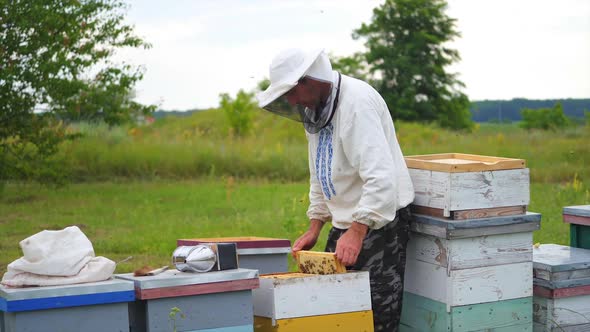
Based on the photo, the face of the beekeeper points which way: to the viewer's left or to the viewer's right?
to the viewer's left

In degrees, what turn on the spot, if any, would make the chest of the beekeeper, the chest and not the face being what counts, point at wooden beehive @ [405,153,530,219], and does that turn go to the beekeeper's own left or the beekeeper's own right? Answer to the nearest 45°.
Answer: approximately 135° to the beekeeper's own left

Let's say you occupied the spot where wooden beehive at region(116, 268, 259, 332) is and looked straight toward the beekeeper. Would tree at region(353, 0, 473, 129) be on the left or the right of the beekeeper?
left

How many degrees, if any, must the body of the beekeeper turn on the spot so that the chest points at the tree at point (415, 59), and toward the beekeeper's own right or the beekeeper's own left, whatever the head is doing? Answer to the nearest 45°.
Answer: approximately 135° to the beekeeper's own right

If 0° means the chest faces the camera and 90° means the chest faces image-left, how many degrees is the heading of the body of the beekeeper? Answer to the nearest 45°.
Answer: approximately 45°

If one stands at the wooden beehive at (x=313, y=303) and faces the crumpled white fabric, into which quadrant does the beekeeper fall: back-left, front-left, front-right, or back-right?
back-right

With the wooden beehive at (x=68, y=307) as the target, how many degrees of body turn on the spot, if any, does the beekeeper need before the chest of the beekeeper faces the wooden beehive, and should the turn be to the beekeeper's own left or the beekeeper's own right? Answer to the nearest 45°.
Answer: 0° — they already face it

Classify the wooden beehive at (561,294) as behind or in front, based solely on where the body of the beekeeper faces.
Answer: behind
